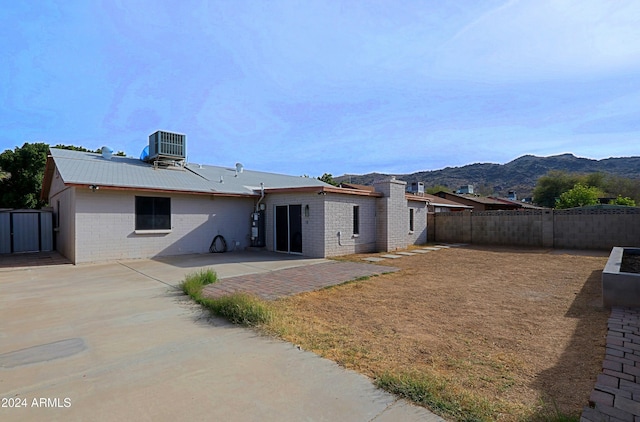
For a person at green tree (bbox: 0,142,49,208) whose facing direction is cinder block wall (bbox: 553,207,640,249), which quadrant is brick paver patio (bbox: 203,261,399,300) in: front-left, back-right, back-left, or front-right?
front-right
